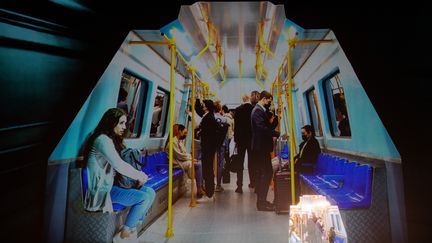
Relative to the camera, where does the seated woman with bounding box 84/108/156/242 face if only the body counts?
to the viewer's right

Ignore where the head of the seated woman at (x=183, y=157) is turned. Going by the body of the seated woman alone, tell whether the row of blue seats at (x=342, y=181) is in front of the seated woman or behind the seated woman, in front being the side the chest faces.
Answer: in front

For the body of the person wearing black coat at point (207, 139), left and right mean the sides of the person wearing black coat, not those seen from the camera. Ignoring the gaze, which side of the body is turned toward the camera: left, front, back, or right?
left

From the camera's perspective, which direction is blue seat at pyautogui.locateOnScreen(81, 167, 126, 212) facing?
to the viewer's right

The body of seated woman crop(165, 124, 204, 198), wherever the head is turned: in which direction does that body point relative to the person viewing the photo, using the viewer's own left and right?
facing to the right of the viewer

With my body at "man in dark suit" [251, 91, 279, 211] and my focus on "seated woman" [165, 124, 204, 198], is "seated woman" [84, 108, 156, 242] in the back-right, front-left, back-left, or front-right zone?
front-left
